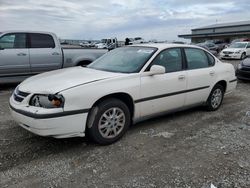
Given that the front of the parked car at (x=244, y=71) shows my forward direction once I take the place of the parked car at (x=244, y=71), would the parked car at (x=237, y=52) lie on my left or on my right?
on my right

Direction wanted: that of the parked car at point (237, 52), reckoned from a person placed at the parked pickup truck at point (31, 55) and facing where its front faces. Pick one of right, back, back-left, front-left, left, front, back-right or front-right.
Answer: back-right

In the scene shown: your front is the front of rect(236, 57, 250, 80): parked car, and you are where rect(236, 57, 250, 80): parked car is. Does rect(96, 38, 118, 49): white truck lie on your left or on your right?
on your right

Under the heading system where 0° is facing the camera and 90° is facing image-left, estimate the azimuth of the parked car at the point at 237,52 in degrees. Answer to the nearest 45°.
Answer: approximately 45°

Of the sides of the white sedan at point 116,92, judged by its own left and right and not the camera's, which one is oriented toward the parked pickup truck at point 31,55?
right

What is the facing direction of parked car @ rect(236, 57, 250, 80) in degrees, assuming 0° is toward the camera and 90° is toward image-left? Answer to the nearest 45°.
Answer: approximately 45°

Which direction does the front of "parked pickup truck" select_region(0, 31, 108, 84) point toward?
to the viewer's left

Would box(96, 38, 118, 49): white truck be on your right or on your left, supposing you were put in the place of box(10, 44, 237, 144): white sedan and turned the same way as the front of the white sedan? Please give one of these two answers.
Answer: on your right
